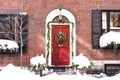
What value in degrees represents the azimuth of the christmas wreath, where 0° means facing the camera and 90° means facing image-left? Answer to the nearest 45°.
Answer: approximately 0°

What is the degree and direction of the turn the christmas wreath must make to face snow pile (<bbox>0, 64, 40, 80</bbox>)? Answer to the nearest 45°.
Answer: approximately 45° to its right
